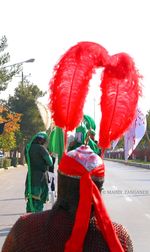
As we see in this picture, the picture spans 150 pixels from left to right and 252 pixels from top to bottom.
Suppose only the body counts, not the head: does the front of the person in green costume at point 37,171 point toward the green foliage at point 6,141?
no
